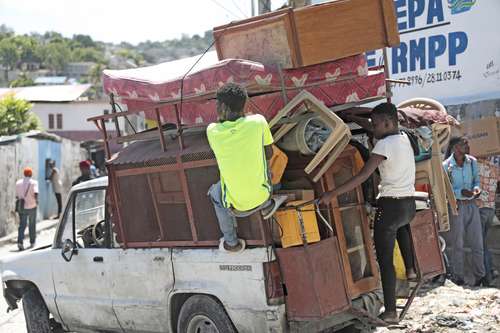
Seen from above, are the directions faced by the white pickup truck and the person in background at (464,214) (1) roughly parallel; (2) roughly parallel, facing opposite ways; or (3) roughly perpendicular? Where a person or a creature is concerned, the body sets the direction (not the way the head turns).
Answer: roughly perpendicular

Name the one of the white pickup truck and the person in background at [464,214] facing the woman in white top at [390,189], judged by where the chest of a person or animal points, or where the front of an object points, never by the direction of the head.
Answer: the person in background

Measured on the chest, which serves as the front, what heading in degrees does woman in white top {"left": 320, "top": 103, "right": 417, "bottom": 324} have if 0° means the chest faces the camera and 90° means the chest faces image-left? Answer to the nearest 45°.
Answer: approximately 135°

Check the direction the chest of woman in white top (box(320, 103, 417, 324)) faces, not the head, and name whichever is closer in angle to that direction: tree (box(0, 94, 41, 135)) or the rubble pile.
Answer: the tree

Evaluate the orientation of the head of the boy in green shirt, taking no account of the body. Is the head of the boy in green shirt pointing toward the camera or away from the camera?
away from the camera

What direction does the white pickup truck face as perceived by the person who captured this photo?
facing away from the viewer and to the left of the viewer

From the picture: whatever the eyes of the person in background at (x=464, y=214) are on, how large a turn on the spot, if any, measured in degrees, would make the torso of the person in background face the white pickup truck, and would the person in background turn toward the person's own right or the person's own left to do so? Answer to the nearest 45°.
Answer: approximately 45° to the person's own right

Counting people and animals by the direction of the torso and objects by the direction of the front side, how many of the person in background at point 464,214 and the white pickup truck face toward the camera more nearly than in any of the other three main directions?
1
